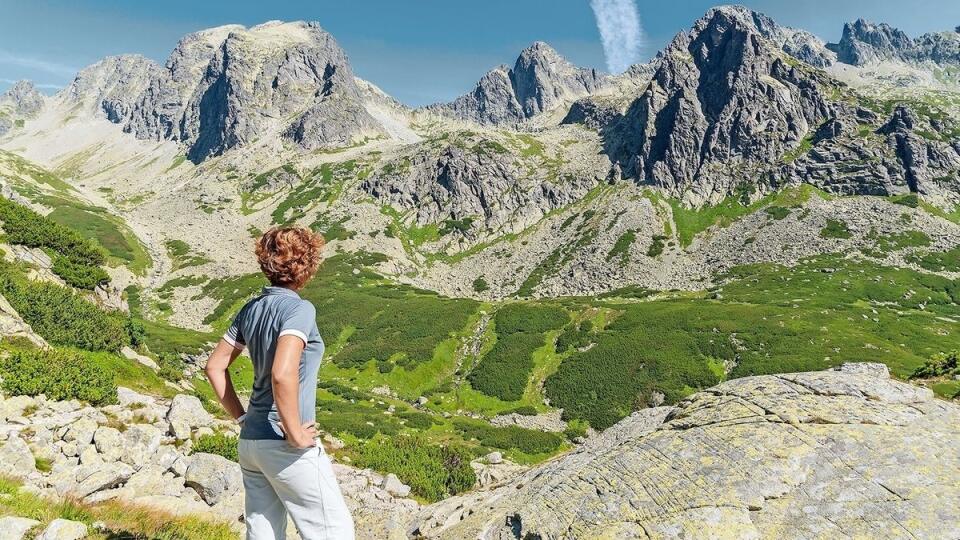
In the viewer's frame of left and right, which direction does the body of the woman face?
facing away from the viewer and to the right of the viewer

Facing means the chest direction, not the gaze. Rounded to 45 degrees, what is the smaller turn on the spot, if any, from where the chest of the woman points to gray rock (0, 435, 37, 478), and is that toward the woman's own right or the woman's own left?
approximately 90° to the woman's own left

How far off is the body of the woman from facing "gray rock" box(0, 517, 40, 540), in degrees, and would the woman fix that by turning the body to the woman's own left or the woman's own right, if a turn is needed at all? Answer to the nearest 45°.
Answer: approximately 90° to the woman's own left

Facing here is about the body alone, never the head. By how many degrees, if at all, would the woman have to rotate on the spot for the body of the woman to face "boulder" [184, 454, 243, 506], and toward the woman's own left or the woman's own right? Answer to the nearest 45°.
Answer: approximately 45° to the woman's own left

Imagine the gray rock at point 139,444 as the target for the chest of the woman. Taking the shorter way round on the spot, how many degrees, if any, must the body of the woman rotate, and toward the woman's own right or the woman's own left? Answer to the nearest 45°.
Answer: approximately 45° to the woman's own left

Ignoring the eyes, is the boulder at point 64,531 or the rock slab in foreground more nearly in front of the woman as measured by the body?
the rock slab in foreground

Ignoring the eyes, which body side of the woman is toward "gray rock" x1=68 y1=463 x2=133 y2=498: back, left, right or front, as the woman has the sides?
left

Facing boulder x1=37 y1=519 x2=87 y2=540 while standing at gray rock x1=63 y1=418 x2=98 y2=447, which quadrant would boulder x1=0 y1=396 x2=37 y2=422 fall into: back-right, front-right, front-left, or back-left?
back-right

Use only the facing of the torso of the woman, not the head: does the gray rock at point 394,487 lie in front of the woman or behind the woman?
in front
